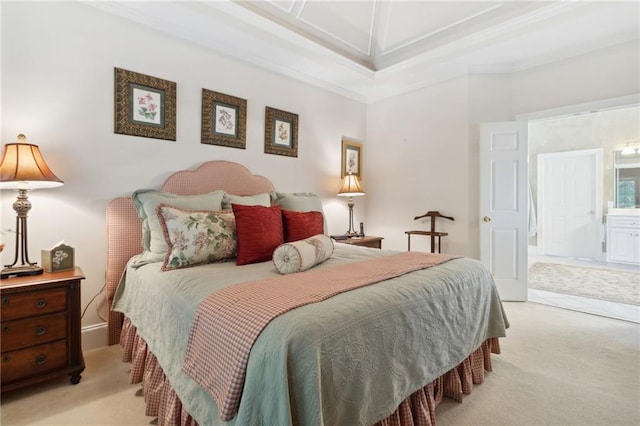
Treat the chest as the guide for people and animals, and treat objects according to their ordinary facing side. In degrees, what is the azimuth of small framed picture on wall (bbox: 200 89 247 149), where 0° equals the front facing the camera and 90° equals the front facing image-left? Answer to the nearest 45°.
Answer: approximately 315°

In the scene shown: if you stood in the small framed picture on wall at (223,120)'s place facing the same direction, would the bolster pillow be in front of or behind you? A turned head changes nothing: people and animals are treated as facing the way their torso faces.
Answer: in front

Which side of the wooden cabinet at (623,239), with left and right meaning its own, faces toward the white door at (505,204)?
front

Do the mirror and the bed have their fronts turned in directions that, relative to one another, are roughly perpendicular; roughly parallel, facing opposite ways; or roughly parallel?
roughly perpendicular

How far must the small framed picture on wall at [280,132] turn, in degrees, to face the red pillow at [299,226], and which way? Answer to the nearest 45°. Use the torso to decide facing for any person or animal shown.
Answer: approximately 45° to its right

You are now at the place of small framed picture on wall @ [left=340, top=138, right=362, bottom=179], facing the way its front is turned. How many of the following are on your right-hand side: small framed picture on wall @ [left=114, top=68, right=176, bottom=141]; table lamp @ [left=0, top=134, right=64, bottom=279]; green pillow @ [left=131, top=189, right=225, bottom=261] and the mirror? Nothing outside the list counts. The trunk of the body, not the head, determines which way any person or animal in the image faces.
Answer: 3

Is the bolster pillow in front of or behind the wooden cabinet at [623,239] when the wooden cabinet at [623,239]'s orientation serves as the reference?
in front

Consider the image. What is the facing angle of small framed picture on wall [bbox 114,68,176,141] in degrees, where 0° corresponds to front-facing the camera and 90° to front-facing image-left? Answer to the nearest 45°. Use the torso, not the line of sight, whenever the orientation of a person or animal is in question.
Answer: approximately 315°

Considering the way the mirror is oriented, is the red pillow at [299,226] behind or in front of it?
in front

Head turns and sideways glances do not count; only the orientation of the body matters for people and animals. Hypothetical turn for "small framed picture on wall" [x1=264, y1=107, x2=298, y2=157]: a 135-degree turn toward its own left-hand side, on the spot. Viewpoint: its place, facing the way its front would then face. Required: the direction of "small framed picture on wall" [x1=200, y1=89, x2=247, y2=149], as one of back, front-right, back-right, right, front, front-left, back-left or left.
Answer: back-left

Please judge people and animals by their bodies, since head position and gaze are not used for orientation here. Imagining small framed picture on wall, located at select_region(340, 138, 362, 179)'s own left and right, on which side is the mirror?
on its left

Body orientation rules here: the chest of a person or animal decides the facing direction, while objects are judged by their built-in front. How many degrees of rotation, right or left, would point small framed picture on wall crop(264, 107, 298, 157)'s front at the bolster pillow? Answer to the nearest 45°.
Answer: approximately 45° to its right

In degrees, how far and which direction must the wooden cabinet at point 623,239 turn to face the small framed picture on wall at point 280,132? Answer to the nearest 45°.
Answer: approximately 45° to its right
